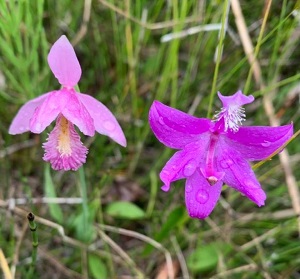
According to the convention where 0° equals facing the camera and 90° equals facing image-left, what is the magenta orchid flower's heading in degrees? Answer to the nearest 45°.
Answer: approximately 0°

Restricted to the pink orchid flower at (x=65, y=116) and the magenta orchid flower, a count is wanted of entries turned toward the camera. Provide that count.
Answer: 2
